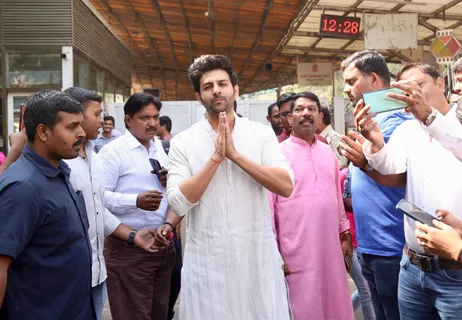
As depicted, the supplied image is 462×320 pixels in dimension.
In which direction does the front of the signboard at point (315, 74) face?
toward the camera

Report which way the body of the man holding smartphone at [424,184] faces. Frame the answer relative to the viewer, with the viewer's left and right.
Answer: facing the viewer and to the left of the viewer

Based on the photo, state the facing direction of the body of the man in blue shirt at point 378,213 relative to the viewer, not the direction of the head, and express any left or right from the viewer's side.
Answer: facing to the left of the viewer

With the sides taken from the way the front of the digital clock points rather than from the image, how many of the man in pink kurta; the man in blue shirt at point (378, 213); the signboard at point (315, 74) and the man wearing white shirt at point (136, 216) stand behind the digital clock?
1

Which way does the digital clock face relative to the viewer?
toward the camera

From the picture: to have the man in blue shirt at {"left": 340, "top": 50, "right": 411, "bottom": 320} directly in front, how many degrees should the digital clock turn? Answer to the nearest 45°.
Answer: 0° — it already faces them

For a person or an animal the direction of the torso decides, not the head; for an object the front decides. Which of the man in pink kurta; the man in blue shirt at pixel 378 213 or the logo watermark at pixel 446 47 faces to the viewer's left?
the man in blue shirt

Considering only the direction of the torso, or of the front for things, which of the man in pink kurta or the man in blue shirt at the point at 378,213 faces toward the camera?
the man in pink kurta

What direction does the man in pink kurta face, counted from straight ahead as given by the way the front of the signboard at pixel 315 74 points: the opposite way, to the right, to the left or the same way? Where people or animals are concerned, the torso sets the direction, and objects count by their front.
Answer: the same way

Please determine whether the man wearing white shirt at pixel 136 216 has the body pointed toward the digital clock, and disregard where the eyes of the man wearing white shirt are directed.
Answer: no

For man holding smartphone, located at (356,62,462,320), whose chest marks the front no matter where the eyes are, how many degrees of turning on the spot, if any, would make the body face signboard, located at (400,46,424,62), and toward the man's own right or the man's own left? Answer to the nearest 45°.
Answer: approximately 135° to the man's own right

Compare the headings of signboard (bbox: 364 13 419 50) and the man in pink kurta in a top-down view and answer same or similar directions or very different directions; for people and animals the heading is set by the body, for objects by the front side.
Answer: same or similar directions

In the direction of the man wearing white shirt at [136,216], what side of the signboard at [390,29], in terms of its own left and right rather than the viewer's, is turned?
front

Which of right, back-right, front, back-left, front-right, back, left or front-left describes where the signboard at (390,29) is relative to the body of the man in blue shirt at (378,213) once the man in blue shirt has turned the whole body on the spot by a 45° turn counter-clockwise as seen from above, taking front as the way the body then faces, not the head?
back-right

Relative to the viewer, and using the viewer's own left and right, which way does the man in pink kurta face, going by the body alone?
facing the viewer
